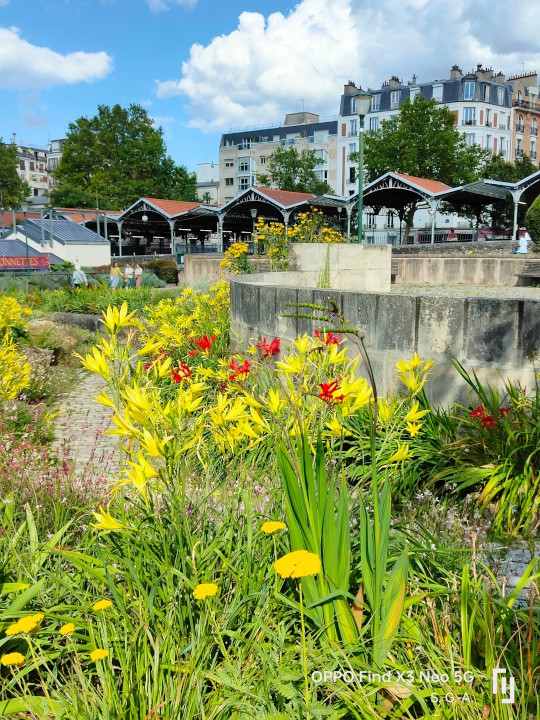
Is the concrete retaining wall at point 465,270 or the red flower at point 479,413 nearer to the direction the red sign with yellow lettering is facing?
the red flower

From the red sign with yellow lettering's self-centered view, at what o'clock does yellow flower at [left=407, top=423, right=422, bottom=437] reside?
The yellow flower is roughly at 12 o'clock from the red sign with yellow lettering.

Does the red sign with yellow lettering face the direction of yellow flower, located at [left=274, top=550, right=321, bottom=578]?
yes

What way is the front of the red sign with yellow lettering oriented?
toward the camera

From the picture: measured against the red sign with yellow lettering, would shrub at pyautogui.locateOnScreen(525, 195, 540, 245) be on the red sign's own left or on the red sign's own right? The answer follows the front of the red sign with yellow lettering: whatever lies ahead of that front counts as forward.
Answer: on the red sign's own left

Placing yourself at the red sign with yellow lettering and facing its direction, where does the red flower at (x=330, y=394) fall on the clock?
The red flower is roughly at 12 o'clock from the red sign with yellow lettering.

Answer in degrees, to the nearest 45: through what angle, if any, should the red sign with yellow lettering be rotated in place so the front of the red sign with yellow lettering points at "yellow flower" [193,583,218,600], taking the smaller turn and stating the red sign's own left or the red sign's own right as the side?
0° — it already faces it

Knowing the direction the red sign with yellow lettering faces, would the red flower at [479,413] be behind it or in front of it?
in front

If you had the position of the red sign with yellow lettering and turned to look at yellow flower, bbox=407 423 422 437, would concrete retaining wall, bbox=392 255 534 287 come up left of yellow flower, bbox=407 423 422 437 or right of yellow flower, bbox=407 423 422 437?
left

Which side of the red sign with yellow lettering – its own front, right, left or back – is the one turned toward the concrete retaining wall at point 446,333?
front
